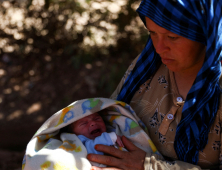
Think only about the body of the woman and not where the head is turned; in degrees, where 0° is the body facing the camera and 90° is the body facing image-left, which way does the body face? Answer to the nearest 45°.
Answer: approximately 45°
